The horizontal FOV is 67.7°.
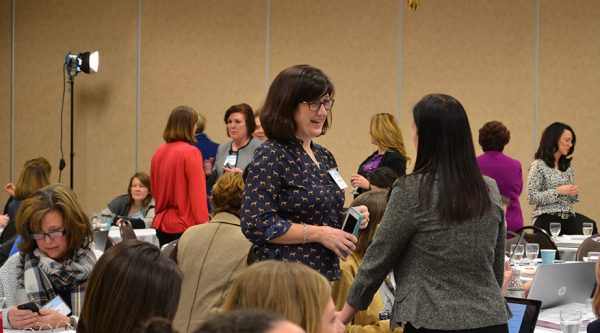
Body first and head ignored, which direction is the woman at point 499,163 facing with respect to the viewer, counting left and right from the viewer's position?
facing away from the viewer

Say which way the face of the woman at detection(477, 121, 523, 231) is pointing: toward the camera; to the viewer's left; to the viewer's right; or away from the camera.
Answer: away from the camera

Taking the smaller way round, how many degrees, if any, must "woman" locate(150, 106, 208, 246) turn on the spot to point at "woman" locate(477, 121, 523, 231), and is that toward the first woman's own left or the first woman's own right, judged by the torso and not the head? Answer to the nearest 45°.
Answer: approximately 45° to the first woman's own right

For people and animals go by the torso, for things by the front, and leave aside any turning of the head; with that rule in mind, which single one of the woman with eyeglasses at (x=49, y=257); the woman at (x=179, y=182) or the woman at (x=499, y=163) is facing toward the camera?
the woman with eyeglasses

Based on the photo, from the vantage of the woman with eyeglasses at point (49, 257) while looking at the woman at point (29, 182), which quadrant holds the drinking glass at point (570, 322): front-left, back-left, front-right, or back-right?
back-right

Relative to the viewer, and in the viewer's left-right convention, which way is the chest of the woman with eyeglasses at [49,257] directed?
facing the viewer

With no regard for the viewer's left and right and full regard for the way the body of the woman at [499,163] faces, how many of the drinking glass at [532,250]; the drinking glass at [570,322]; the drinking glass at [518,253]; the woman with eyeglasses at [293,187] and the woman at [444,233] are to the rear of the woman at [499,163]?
5

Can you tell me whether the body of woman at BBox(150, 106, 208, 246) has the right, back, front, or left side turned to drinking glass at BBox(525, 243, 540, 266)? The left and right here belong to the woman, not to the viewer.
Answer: right

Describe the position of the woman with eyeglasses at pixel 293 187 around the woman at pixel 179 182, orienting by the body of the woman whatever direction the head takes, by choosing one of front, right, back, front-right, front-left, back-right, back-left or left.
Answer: back-right

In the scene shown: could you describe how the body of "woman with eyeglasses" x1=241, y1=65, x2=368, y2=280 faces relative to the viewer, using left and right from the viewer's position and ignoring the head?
facing the viewer and to the right of the viewer

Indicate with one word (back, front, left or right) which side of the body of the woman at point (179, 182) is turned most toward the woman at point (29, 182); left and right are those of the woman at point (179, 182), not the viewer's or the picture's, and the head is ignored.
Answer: left

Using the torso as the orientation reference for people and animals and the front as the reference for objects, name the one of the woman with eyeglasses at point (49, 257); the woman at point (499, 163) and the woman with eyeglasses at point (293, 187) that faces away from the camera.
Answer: the woman
